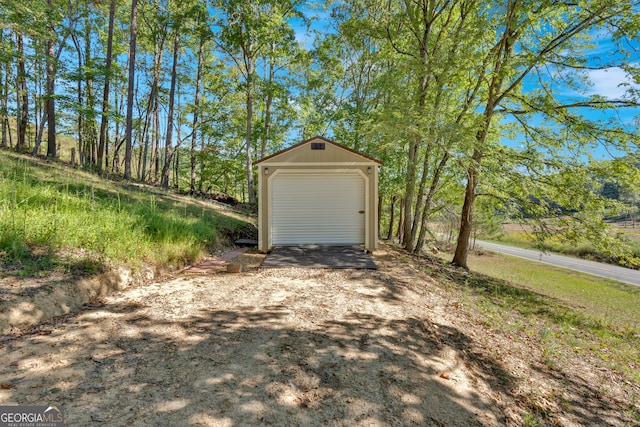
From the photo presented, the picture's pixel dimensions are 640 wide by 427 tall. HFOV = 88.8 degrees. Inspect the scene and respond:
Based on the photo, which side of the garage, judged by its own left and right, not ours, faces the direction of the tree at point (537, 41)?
left

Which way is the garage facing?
toward the camera
